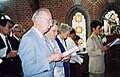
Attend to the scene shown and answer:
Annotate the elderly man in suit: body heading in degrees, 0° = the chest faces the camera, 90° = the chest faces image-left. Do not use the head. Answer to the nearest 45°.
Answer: approximately 270°

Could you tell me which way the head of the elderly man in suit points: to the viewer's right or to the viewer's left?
to the viewer's right
